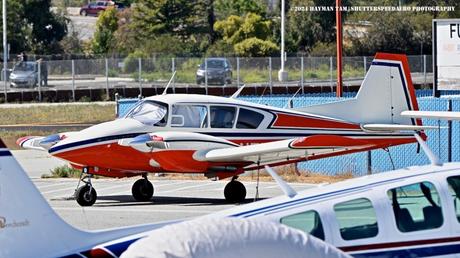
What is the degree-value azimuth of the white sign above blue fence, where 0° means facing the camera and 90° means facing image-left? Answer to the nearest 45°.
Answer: approximately 0°

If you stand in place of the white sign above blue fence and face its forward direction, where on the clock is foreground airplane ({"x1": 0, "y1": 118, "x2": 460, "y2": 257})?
The foreground airplane is roughly at 12 o'clock from the white sign above blue fence.
